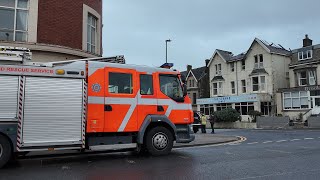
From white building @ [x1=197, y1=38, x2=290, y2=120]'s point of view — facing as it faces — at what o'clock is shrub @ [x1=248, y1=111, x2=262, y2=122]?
The shrub is roughly at 11 o'clock from the white building.

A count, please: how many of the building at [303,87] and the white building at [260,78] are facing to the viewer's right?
0

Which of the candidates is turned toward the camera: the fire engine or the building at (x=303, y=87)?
the building

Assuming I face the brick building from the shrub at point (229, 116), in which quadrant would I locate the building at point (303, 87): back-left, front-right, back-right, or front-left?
back-left

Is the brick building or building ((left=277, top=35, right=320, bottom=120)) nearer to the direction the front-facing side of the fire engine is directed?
the building

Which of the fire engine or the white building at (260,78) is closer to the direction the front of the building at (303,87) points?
the fire engine

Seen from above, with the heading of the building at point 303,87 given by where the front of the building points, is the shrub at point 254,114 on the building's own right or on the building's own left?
on the building's own right

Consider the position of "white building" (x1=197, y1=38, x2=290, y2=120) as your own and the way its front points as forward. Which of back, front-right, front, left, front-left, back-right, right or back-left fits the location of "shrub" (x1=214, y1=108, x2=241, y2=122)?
front

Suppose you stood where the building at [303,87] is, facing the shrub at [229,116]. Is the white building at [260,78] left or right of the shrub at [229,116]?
right

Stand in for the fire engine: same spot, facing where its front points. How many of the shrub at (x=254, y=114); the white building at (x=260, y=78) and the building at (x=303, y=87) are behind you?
0

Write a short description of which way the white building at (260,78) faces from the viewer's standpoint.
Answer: facing the viewer and to the left of the viewer

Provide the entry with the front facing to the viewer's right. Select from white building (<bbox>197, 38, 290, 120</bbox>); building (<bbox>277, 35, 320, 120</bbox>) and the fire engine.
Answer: the fire engine

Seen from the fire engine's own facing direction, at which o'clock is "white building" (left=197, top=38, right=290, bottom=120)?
The white building is roughly at 10 o'clock from the fire engine.

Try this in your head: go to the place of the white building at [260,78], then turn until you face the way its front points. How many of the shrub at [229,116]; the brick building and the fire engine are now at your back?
0

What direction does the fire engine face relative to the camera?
to the viewer's right

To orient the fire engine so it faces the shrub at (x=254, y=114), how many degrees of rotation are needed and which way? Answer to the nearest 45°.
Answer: approximately 45° to its left

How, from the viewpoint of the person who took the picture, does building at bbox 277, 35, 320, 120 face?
facing the viewer
